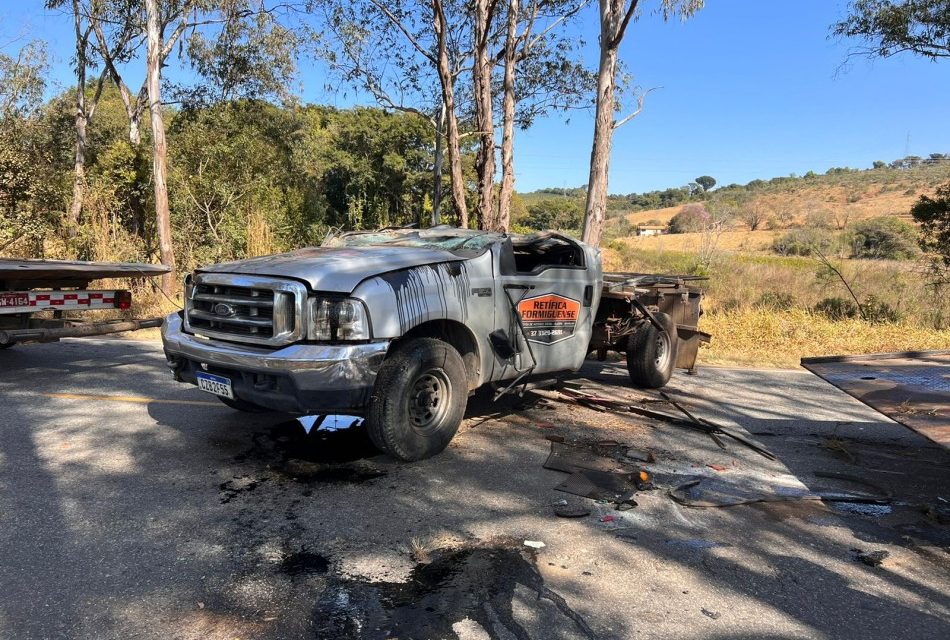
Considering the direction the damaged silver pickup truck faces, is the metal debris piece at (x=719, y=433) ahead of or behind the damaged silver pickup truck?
behind

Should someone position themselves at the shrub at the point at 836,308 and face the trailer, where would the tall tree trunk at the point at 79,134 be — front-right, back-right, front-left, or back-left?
front-right

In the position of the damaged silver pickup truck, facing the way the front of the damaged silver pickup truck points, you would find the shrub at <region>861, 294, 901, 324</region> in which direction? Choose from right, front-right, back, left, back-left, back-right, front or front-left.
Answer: back

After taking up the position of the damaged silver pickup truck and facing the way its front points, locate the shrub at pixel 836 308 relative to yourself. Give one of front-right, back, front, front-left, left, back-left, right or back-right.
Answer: back

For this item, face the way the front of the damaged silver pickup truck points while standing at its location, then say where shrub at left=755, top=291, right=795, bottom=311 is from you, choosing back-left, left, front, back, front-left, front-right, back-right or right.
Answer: back

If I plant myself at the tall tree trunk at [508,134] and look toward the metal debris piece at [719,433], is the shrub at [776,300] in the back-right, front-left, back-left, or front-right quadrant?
front-left

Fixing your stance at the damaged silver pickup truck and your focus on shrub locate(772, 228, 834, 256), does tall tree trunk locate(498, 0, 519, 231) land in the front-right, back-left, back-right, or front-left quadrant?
front-left

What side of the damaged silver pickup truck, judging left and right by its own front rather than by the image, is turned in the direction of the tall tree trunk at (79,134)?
right

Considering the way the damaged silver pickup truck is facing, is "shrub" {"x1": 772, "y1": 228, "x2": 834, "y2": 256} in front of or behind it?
behind

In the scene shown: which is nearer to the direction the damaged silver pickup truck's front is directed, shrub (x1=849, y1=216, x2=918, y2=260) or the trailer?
the trailer

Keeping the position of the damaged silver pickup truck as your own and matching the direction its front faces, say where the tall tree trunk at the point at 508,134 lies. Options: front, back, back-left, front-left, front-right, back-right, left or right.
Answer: back-right
